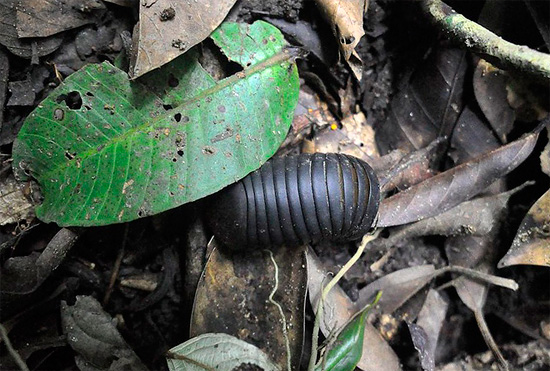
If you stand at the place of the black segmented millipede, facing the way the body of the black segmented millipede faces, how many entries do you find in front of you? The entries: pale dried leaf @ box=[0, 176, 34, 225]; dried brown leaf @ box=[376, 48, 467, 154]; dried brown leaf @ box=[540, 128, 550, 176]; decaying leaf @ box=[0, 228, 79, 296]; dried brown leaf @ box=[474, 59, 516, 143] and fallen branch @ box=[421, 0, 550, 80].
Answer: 2

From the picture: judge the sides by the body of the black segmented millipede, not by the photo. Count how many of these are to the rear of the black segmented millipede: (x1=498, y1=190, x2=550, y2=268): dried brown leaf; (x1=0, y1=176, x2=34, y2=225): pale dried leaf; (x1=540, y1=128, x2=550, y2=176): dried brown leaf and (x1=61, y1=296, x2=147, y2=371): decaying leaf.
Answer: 2

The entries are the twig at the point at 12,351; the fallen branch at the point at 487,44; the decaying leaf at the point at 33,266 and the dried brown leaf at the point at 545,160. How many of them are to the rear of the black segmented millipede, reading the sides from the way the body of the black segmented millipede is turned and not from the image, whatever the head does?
2

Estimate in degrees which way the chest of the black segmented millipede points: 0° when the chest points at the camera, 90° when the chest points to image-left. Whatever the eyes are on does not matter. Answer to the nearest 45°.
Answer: approximately 90°

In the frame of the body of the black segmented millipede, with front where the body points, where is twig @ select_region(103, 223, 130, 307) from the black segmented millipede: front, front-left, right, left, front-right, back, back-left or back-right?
front

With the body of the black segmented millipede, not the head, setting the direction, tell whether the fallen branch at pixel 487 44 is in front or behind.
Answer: behind

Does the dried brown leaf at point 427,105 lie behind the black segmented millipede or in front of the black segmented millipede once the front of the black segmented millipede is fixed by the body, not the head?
behind

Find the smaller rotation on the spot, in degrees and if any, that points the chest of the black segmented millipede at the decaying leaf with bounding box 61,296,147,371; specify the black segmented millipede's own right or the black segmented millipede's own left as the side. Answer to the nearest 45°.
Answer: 0° — it already faces it
